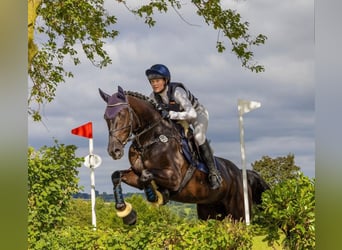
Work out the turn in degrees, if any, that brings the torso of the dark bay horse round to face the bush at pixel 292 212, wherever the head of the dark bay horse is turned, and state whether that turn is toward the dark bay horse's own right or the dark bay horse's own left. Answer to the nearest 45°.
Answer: approximately 135° to the dark bay horse's own left

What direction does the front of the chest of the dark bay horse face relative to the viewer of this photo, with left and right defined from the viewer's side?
facing the viewer and to the left of the viewer
